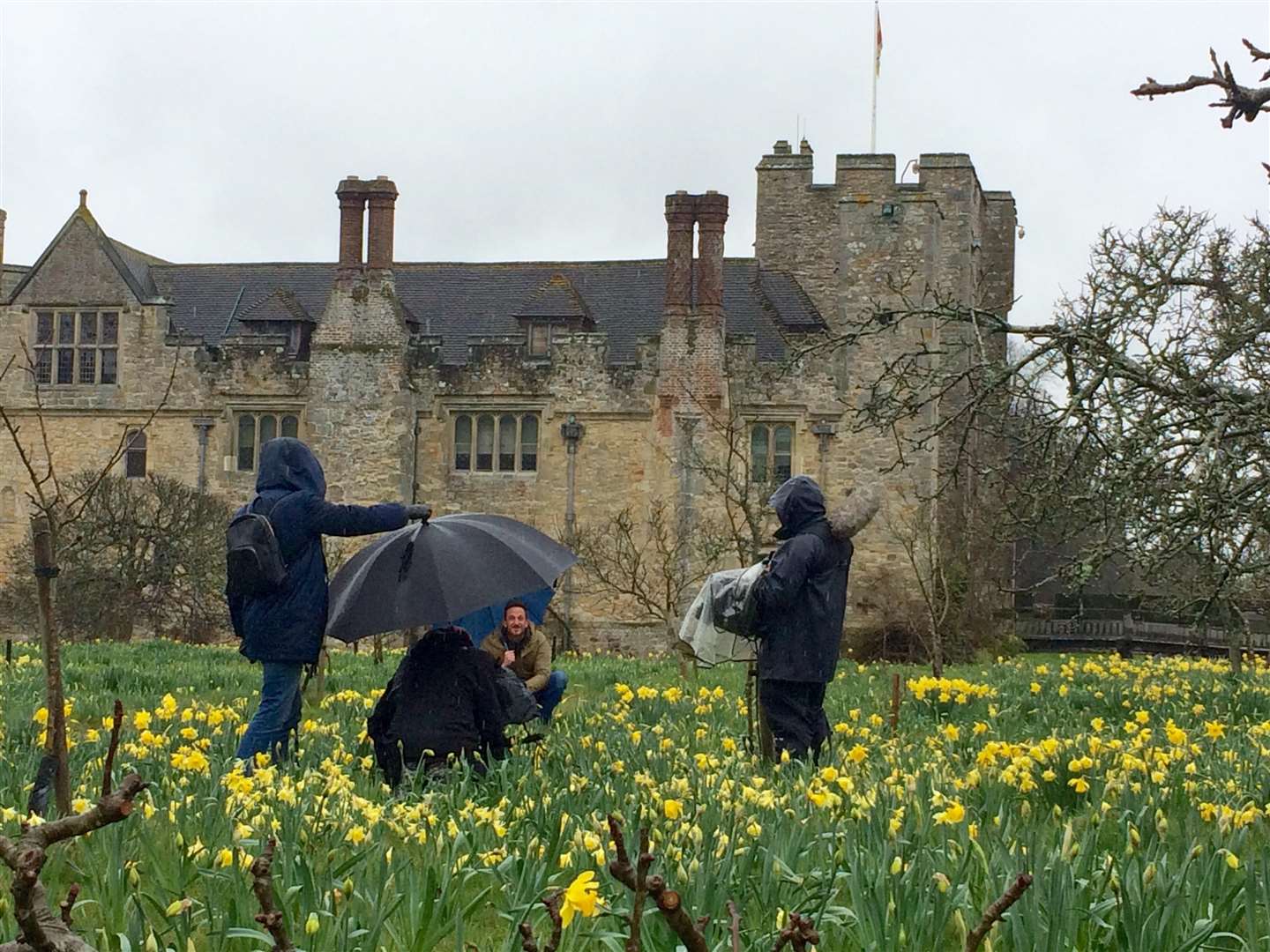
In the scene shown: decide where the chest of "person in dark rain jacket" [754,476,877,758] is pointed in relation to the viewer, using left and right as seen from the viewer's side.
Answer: facing to the left of the viewer

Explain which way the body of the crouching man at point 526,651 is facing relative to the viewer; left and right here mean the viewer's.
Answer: facing the viewer

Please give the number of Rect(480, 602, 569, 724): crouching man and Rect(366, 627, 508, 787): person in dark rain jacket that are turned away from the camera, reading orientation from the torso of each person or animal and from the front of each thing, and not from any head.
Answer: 1

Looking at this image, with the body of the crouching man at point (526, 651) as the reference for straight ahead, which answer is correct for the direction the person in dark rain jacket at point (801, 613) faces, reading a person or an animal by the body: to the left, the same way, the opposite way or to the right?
to the right

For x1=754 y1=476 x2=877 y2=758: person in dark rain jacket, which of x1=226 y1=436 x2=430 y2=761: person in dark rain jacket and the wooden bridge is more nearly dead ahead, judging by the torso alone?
the person in dark rain jacket

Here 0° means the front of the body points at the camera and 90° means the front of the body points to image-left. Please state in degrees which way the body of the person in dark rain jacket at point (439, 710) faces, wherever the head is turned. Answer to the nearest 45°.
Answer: approximately 180°

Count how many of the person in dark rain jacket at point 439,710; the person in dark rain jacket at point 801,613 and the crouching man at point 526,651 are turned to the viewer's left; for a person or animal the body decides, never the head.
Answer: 1

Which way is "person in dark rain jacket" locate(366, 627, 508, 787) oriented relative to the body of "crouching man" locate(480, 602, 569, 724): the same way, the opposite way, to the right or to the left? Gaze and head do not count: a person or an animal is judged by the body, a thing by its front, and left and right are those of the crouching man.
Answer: the opposite way

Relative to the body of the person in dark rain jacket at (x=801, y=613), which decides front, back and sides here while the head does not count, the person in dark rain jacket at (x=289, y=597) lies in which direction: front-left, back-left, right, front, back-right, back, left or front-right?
front

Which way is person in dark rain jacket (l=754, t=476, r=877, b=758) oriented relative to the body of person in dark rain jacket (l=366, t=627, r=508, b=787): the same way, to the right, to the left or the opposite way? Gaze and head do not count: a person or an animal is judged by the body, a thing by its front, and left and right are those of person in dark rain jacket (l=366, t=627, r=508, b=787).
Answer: to the left

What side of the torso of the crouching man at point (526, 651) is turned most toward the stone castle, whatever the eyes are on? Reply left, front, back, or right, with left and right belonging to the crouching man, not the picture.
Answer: back

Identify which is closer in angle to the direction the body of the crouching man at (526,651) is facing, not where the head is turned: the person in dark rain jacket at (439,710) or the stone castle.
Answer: the person in dark rain jacket

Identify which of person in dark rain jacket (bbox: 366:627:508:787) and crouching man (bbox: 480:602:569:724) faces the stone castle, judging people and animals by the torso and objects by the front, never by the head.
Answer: the person in dark rain jacket

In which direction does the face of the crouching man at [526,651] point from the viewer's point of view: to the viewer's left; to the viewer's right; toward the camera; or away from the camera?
toward the camera
